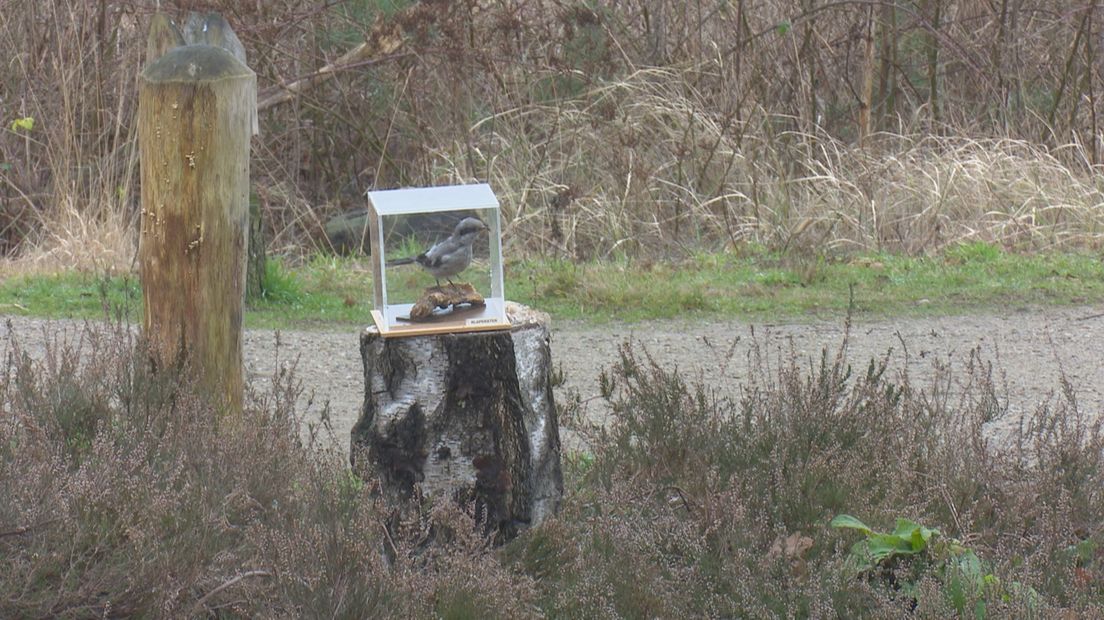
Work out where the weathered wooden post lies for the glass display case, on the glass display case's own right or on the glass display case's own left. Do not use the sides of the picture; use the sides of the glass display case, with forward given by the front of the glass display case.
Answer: on the glass display case's own right

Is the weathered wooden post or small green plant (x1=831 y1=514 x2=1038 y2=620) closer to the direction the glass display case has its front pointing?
the small green plant

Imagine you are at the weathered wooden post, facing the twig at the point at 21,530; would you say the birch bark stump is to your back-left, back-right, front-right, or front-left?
front-left

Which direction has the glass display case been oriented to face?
toward the camera

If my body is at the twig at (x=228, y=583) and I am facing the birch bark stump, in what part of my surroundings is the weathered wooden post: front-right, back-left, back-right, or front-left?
front-left

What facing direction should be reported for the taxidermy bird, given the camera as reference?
facing to the right of the viewer
